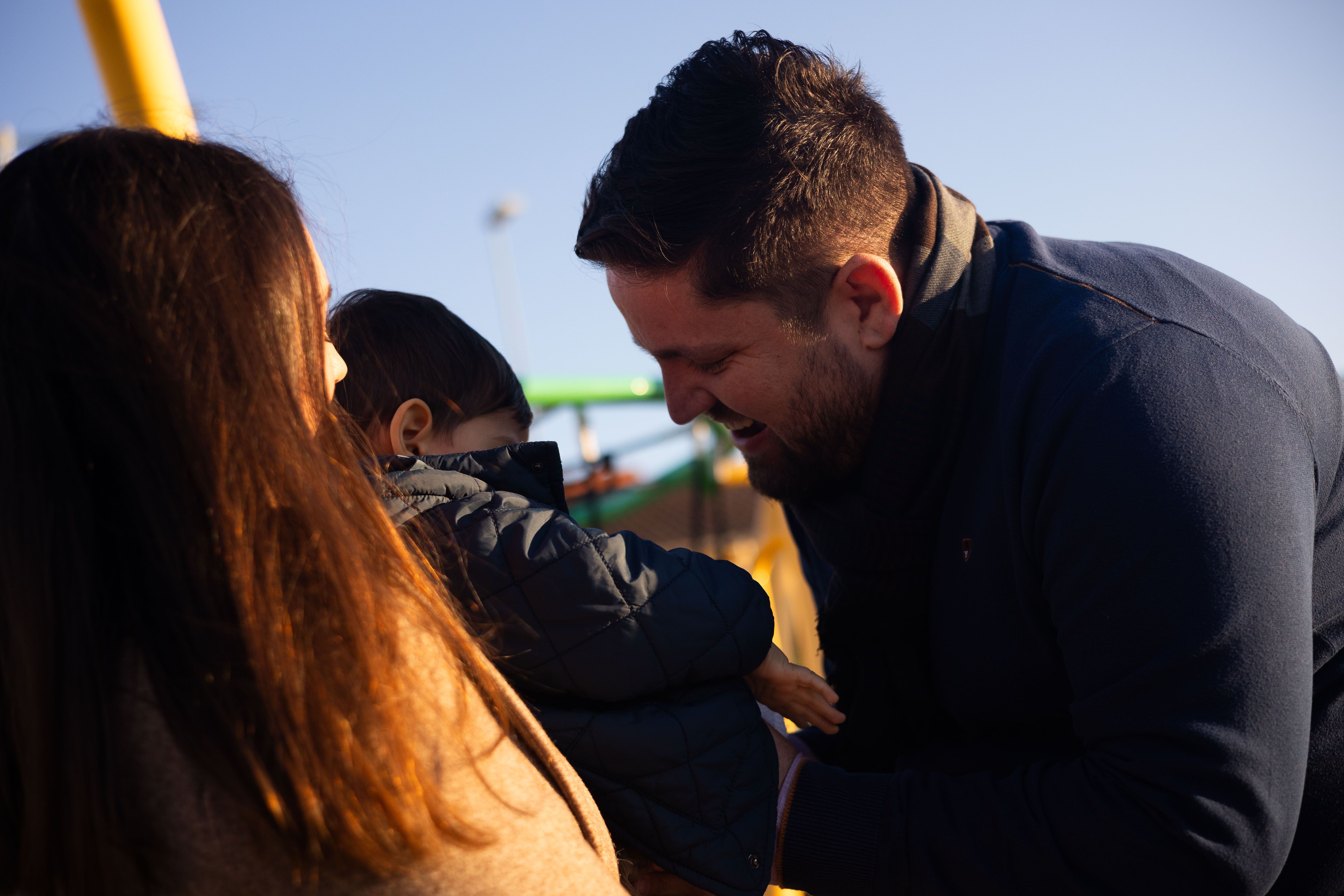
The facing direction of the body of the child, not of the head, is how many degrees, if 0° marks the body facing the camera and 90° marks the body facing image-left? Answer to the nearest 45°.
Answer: approximately 270°

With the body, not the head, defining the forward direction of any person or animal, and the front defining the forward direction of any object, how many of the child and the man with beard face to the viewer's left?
1

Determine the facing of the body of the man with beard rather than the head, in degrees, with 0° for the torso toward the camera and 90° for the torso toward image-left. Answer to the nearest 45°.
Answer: approximately 90°

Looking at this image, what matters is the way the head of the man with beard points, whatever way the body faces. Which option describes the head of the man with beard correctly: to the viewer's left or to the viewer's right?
to the viewer's left

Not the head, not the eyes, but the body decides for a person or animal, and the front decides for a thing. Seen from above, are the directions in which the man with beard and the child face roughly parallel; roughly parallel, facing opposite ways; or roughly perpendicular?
roughly parallel, facing opposite ways
